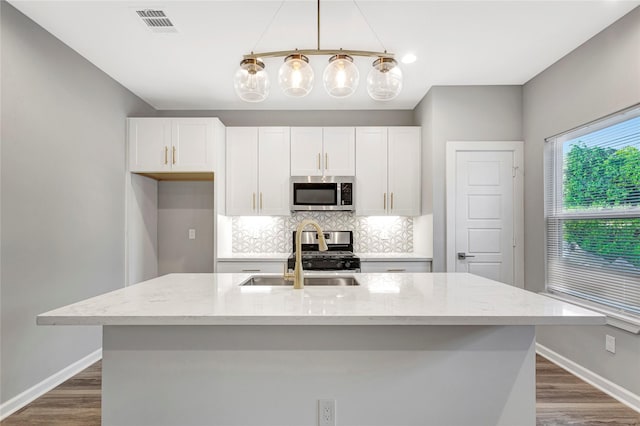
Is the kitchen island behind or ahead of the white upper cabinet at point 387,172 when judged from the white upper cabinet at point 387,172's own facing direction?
ahead

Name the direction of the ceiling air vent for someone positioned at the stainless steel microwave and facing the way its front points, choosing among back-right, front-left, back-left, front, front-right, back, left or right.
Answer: front-right

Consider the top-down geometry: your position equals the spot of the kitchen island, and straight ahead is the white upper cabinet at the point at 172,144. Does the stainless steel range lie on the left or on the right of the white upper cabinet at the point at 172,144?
right

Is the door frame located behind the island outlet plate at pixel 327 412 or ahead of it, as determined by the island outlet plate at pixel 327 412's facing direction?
behind

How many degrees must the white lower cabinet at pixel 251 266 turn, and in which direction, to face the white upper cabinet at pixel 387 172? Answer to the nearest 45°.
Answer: approximately 90° to its left

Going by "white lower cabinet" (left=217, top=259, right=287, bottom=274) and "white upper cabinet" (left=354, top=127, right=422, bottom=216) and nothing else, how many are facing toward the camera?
2

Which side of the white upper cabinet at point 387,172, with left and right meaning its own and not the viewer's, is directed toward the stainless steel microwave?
right

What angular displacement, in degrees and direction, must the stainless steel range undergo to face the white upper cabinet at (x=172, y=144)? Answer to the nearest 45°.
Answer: approximately 90° to its right

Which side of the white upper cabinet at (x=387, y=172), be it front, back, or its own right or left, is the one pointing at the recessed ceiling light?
front

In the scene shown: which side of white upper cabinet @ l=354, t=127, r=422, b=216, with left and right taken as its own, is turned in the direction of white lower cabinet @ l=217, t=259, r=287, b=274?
right

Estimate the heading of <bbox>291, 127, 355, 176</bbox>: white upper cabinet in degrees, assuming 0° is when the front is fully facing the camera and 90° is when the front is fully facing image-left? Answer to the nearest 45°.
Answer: approximately 0°

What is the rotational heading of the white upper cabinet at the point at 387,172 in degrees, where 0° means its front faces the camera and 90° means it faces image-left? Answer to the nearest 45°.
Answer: approximately 0°

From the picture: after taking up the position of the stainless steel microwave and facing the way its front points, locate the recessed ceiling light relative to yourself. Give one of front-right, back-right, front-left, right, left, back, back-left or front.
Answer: front-left
